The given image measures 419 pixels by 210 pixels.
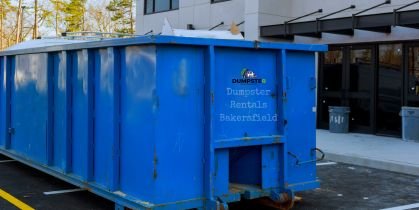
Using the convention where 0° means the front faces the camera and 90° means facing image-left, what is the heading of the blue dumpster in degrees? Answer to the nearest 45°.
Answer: approximately 315°
